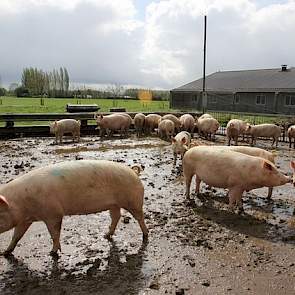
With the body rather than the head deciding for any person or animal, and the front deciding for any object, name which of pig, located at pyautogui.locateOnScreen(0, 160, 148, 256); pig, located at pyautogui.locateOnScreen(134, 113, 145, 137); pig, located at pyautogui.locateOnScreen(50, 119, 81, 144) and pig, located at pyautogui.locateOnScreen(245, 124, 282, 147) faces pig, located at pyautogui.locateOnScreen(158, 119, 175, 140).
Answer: pig, located at pyautogui.locateOnScreen(245, 124, 282, 147)

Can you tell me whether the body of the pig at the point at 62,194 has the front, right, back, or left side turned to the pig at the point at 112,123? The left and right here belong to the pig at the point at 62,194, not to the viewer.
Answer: right

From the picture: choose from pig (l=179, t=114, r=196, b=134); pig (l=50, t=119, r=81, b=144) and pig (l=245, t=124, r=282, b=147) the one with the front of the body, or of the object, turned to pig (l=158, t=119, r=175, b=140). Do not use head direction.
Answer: pig (l=245, t=124, r=282, b=147)

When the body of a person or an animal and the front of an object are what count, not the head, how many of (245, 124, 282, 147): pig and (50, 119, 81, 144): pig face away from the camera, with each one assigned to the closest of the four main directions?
0

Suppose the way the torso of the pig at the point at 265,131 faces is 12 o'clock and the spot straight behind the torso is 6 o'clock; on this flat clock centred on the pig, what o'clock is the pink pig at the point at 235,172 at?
The pink pig is roughly at 9 o'clock from the pig.

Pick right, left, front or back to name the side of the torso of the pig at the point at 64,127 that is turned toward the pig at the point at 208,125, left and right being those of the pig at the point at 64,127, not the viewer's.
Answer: back

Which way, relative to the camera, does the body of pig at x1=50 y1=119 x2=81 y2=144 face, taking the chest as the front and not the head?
to the viewer's left

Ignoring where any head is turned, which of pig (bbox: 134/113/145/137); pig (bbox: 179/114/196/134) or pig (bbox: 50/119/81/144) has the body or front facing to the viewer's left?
pig (bbox: 50/119/81/144)

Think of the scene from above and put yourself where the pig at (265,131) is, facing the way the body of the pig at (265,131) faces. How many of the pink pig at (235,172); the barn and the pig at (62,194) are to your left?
2

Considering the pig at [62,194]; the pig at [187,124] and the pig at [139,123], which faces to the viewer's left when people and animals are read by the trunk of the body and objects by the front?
the pig at [62,194]

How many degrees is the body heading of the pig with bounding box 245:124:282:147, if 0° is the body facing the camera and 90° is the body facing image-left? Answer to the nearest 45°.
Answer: approximately 90°

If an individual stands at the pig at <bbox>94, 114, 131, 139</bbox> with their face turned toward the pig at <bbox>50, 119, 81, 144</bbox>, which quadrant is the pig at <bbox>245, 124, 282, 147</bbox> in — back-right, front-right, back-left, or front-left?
back-left

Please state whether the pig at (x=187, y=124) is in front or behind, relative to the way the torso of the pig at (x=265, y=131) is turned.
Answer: in front
